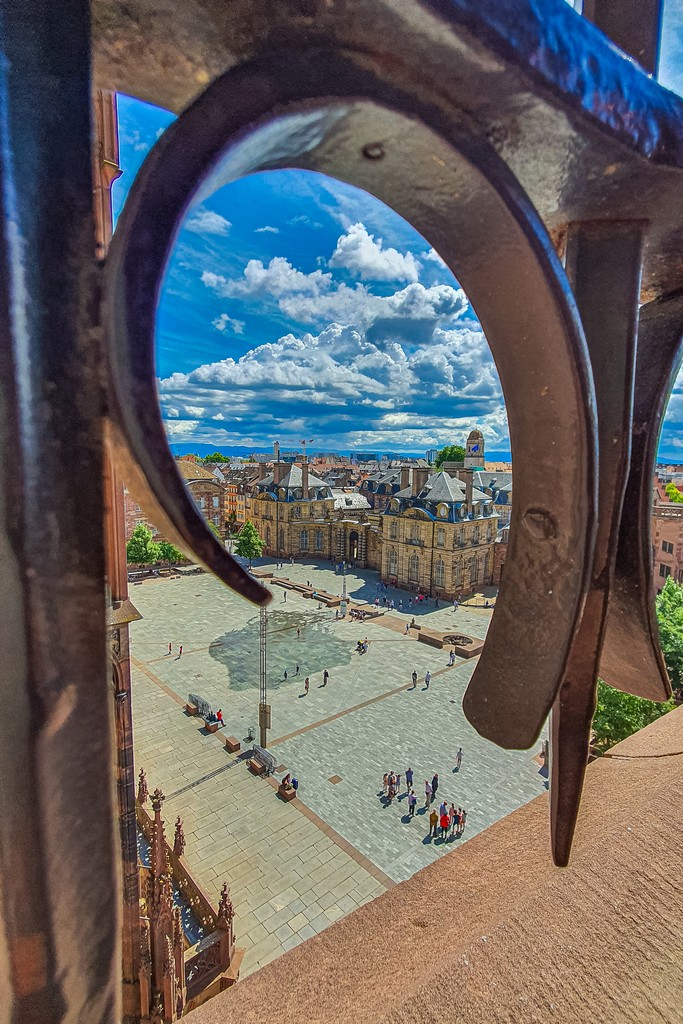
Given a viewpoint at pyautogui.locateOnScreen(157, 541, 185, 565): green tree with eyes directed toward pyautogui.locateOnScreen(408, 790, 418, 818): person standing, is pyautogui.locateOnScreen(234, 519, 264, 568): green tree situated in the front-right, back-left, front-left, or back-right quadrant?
front-left

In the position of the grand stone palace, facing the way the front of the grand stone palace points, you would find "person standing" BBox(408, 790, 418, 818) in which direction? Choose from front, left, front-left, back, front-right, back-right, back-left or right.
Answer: front-left

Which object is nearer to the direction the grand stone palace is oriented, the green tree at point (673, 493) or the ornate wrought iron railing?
the ornate wrought iron railing

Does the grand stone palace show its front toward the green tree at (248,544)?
no

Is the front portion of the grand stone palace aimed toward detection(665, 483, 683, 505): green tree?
no

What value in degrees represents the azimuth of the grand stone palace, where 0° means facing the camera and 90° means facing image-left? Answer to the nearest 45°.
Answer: approximately 45°

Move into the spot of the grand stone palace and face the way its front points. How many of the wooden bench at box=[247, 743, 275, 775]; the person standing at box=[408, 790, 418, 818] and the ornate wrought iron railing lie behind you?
0

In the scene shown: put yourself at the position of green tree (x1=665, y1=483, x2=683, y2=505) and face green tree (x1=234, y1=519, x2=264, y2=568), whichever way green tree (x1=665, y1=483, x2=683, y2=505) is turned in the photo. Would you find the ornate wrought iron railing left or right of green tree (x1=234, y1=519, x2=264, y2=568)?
left

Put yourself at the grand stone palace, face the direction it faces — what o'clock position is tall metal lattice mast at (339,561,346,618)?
The tall metal lattice mast is roughly at 12 o'clock from the grand stone palace.

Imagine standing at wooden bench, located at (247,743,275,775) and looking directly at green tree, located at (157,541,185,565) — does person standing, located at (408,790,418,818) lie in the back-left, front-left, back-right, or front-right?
back-right

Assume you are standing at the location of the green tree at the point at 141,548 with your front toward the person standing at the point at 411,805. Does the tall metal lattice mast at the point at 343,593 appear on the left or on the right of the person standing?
left

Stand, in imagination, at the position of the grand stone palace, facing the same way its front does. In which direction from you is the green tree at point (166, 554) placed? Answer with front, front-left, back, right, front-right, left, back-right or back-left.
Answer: front-right

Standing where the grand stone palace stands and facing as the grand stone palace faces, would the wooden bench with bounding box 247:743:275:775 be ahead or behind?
ahead

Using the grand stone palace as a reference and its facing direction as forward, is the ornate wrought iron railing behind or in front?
in front

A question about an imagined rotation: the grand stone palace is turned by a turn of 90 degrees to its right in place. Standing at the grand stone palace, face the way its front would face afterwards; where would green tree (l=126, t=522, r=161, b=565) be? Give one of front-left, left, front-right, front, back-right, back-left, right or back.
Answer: front-left
